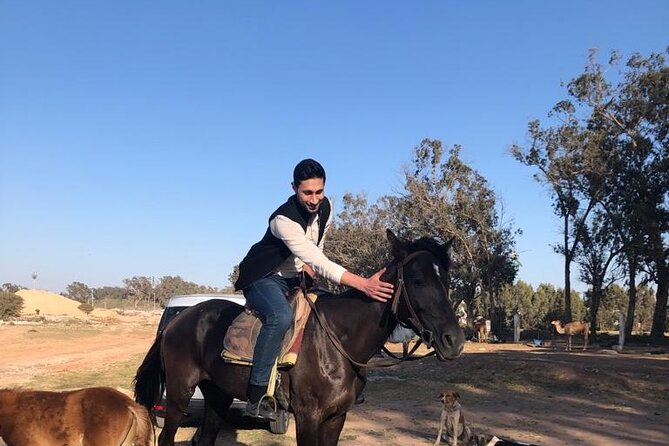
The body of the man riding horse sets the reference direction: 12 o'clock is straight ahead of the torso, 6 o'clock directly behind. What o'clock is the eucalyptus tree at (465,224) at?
The eucalyptus tree is roughly at 8 o'clock from the man riding horse.

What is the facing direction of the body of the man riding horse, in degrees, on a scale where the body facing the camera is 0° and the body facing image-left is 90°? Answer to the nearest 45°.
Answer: approximately 315°

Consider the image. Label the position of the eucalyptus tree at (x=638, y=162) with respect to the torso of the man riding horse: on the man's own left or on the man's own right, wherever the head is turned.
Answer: on the man's own left
